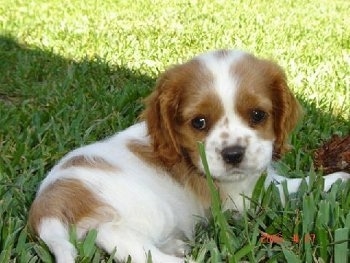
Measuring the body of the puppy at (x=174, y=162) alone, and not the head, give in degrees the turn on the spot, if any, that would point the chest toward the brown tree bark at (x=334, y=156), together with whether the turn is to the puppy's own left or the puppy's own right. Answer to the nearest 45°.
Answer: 0° — it already faces it
